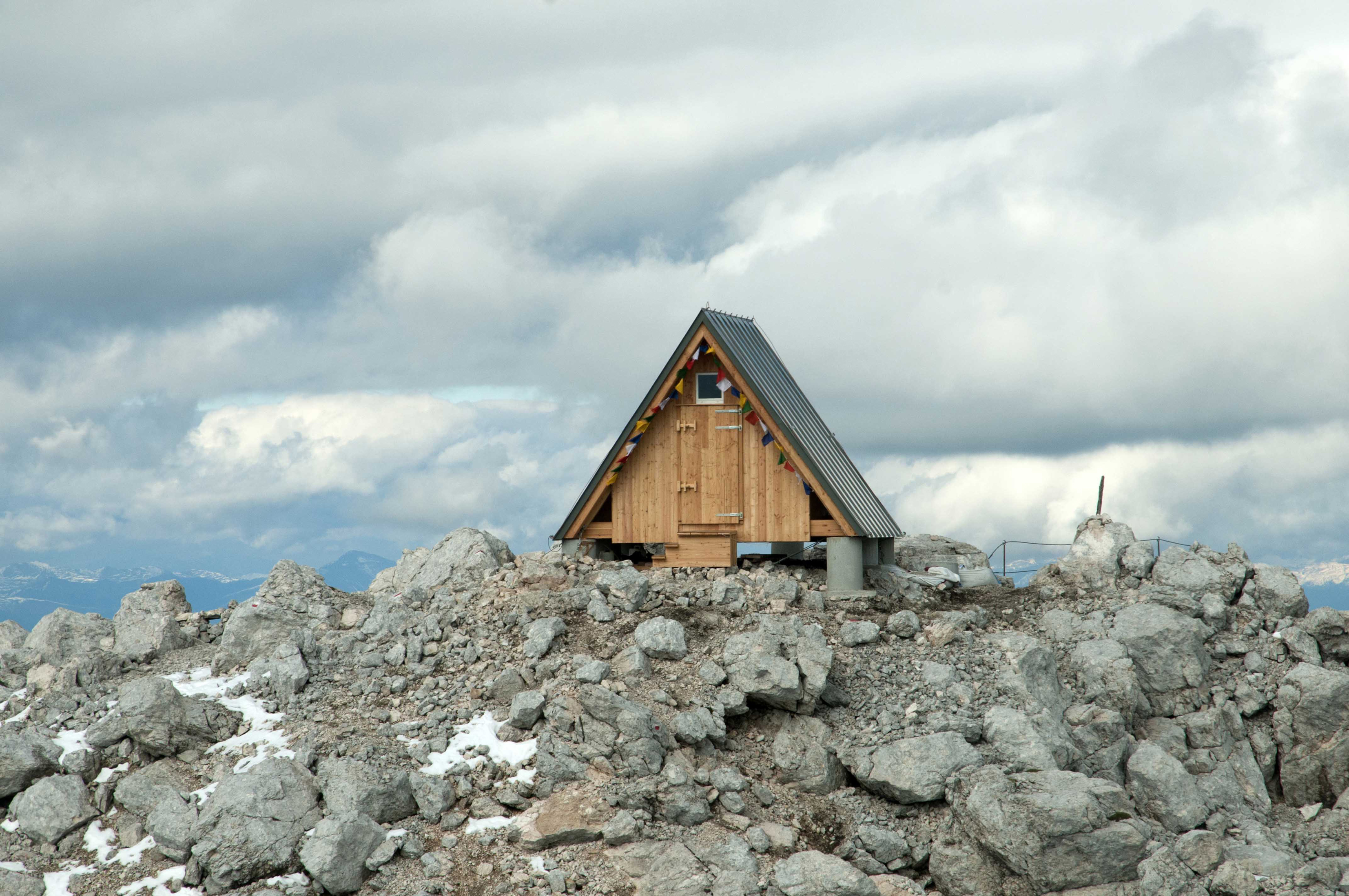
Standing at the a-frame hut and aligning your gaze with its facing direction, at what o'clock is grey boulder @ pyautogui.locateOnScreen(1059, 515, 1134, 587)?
The grey boulder is roughly at 9 o'clock from the a-frame hut.

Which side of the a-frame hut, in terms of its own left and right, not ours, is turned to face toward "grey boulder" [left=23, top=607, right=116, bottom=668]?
right

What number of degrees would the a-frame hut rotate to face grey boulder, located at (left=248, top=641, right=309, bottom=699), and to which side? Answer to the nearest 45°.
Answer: approximately 45° to its right

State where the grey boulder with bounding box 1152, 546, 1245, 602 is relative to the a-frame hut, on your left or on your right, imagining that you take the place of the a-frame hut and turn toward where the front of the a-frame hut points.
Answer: on your left

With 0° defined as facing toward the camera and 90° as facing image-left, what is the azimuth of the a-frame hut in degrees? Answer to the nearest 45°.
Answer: approximately 0°

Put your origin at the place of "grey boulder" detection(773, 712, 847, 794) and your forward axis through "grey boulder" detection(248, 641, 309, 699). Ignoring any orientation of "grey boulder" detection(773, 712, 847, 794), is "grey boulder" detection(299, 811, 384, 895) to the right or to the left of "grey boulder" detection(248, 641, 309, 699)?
left

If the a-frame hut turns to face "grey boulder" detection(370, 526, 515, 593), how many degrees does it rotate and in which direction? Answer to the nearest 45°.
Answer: approximately 90° to its right

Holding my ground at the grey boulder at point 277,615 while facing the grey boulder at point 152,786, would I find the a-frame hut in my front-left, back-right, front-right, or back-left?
back-left

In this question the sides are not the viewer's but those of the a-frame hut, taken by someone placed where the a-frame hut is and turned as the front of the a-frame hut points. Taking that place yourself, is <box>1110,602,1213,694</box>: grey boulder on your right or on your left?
on your left

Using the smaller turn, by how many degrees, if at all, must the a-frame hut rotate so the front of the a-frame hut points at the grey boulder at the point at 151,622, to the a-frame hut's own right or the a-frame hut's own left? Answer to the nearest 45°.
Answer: approximately 90° to the a-frame hut's own right

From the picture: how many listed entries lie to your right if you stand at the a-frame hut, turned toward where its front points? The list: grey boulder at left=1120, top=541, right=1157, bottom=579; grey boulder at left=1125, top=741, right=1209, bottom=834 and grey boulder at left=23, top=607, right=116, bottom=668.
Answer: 1

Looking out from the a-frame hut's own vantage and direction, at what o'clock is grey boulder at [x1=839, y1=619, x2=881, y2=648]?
The grey boulder is roughly at 11 o'clock from the a-frame hut.

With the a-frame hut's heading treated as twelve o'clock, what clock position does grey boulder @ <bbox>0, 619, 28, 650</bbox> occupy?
The grey boulder is roughly at 3 o'clock from the a-frame hut.

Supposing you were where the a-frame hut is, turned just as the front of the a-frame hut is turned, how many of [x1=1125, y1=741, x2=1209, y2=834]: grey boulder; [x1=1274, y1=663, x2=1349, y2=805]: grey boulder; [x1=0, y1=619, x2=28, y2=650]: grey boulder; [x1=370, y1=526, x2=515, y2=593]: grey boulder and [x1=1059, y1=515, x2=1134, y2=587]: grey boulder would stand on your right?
2
